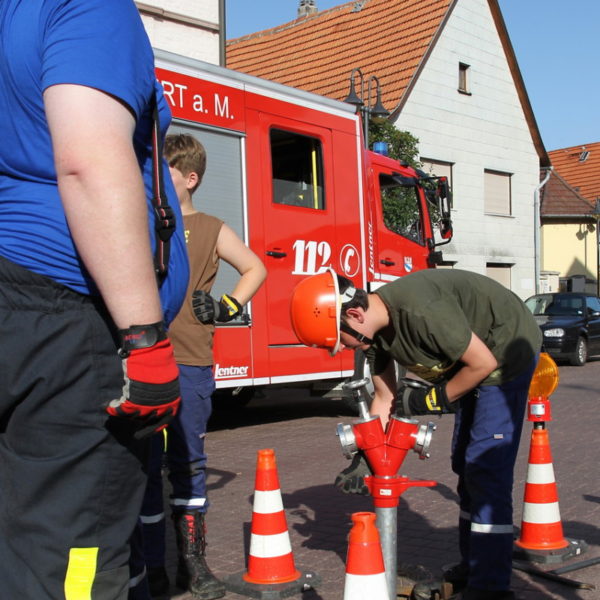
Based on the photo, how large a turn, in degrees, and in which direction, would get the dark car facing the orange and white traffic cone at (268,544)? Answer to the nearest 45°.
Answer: approximately 45° to its left

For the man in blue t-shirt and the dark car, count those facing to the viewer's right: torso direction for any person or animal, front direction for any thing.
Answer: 1

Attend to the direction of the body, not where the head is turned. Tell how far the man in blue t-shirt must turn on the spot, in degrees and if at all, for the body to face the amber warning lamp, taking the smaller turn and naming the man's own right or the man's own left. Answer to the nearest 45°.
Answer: approximately 45° to the man's own left

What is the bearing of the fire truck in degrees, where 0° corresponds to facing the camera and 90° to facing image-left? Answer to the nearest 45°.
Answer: approximately 225°

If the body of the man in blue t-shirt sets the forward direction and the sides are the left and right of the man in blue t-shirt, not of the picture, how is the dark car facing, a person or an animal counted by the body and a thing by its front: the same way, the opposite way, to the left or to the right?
the opposite way

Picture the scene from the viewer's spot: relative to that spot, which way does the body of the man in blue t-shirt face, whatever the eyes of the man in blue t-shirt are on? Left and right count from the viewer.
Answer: facing to the right of the viewer

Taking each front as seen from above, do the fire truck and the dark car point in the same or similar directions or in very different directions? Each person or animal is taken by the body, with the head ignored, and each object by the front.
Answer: very different directions

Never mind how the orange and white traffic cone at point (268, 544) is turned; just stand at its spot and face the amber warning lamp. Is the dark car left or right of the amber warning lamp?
left

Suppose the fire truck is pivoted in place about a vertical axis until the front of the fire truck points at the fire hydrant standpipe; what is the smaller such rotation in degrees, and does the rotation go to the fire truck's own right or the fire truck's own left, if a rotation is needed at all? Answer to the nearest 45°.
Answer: approximately 135° to the fire truck's own right

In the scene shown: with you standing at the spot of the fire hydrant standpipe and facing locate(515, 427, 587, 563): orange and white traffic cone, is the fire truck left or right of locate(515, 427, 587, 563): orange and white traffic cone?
left

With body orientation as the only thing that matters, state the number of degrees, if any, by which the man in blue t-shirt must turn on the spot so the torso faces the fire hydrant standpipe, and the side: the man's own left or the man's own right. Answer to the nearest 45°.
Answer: approximately 45° to the man's own left
